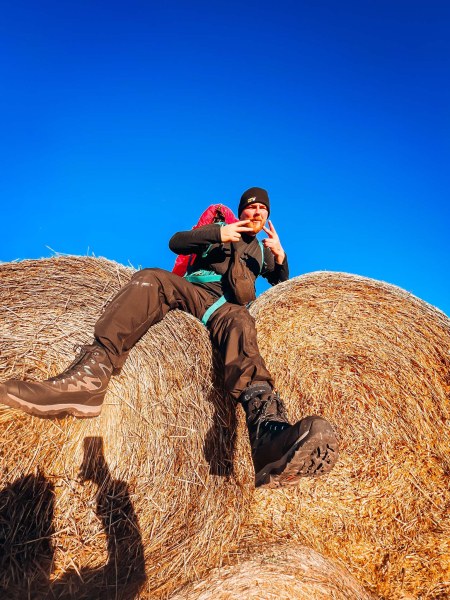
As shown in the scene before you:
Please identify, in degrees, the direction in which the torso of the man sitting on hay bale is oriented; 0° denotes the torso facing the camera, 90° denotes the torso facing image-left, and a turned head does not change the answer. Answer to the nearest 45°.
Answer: approximately 0°
